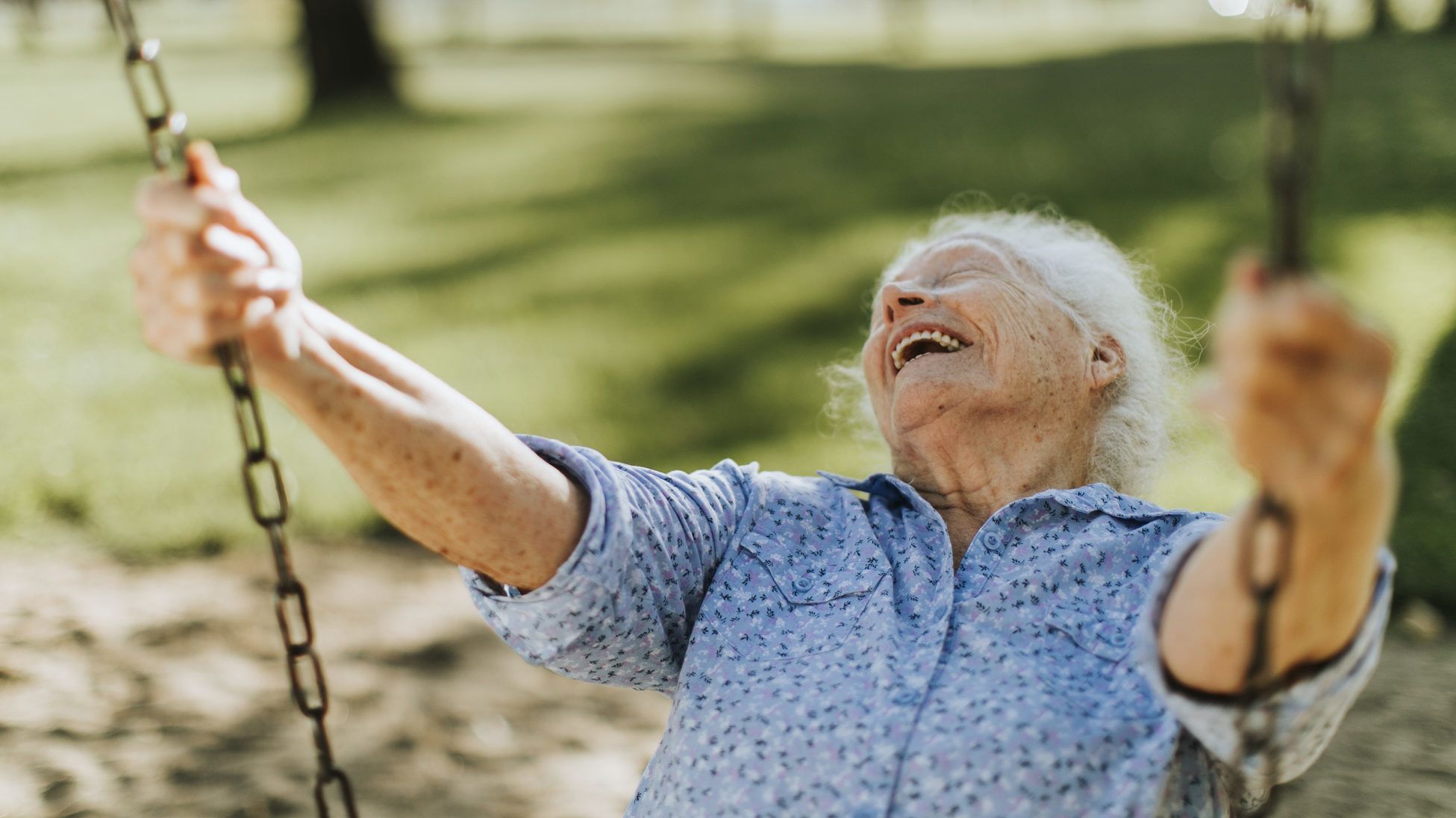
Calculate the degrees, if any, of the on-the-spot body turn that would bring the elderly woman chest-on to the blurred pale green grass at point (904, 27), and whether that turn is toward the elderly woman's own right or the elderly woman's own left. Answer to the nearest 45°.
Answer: approximately 135° to the elderly woman's own right

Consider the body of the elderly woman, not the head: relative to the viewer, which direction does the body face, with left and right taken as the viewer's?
facing the viewer and to the left of the viewer

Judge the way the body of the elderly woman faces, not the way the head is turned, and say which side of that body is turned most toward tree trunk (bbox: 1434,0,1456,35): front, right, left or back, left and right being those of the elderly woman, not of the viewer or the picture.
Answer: back

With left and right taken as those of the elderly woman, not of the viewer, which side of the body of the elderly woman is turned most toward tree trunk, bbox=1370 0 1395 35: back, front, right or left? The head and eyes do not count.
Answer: back

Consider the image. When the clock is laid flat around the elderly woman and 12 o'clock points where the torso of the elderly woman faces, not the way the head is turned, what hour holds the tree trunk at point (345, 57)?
The tree trunk is roughly at 4 o'clock from the elderly woman.

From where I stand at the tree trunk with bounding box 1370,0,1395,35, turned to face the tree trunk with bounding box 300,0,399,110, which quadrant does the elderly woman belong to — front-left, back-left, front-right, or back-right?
front-left

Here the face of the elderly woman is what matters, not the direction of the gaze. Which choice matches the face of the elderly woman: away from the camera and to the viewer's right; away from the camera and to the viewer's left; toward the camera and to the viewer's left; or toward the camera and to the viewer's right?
toward the camera and to the viewer's left
